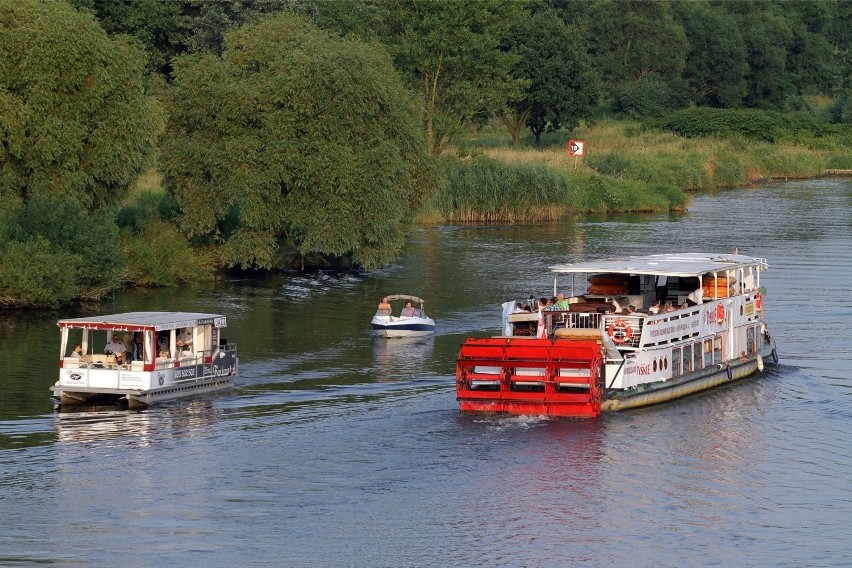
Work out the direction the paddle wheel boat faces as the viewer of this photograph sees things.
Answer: facing away from the viewer and to the right of the viewer

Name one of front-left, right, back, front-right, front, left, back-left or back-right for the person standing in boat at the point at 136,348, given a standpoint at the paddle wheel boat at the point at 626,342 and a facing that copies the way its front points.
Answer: back-left

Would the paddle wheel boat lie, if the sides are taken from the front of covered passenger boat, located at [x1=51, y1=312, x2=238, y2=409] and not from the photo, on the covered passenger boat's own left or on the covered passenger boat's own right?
on the covered passenger boat's own left

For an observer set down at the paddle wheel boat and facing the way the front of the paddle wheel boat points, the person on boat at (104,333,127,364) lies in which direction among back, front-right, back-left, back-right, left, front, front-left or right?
back-left

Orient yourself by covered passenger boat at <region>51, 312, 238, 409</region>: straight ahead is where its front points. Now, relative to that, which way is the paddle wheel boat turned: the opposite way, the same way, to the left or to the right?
the opposite way

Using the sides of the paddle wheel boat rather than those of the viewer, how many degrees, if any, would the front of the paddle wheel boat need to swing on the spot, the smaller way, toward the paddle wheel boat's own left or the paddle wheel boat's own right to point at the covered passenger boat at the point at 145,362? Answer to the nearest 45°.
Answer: approximately 135° to the paddle wheel boat's own left

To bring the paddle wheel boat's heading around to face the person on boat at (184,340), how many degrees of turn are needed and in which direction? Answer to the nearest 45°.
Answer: approximately 135° to its left

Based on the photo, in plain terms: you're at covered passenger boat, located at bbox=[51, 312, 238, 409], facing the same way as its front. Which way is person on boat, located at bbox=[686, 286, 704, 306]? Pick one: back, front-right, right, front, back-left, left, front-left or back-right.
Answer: back-left
